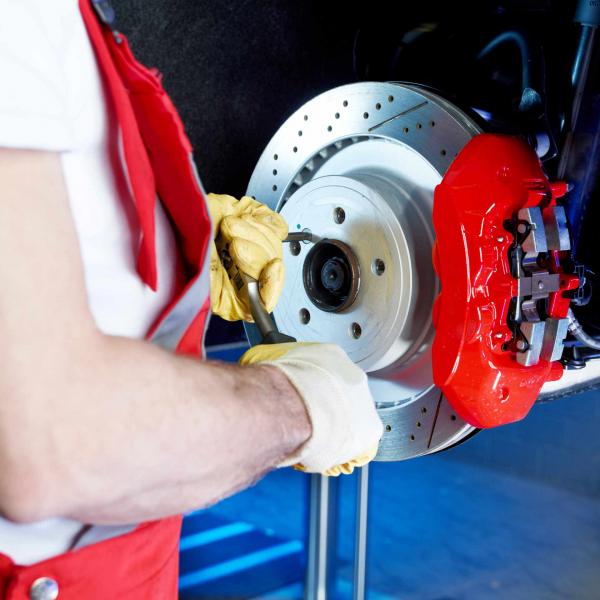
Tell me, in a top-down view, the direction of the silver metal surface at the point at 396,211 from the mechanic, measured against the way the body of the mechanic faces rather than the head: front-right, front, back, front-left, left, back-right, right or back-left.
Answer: front-left

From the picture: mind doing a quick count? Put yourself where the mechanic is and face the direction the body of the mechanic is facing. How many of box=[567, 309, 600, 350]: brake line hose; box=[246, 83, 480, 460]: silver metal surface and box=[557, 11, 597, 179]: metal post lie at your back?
0

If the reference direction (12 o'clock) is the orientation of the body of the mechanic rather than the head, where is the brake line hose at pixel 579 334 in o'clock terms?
The brake line hose is roughly at 11 o'clock from the mechanic.

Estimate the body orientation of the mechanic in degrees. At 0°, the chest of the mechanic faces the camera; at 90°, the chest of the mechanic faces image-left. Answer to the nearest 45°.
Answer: approximately 270°

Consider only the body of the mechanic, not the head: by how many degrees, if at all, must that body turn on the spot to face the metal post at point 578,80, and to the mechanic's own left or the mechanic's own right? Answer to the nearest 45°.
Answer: approximately 45° to the mechanic's own left
